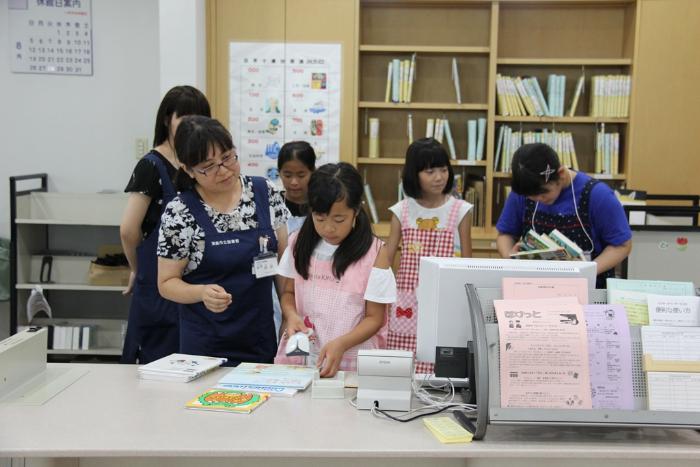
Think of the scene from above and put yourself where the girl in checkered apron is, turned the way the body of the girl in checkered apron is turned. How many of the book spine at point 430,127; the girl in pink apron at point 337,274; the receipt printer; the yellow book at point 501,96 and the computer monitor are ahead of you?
3

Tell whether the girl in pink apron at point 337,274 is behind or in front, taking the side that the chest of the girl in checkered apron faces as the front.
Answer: in front

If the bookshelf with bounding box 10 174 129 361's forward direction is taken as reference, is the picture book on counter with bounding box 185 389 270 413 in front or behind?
in front

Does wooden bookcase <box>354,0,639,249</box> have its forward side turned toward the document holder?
yes

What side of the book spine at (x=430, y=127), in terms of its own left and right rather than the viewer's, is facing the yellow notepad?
front

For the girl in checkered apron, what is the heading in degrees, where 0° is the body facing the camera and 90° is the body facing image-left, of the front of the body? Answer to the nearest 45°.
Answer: approximately 0°

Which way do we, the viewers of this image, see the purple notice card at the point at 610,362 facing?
facing the viewer

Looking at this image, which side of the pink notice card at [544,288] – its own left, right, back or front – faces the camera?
front

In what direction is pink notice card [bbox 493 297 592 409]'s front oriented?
toward the camera

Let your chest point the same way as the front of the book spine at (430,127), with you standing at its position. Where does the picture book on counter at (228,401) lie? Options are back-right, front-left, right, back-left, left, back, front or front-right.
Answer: front

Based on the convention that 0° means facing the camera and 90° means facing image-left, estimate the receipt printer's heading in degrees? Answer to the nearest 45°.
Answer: approximately 180°

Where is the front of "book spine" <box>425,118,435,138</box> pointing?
toward the camera

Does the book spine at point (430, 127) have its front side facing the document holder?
yes

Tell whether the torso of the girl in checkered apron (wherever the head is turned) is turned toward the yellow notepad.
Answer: yes
